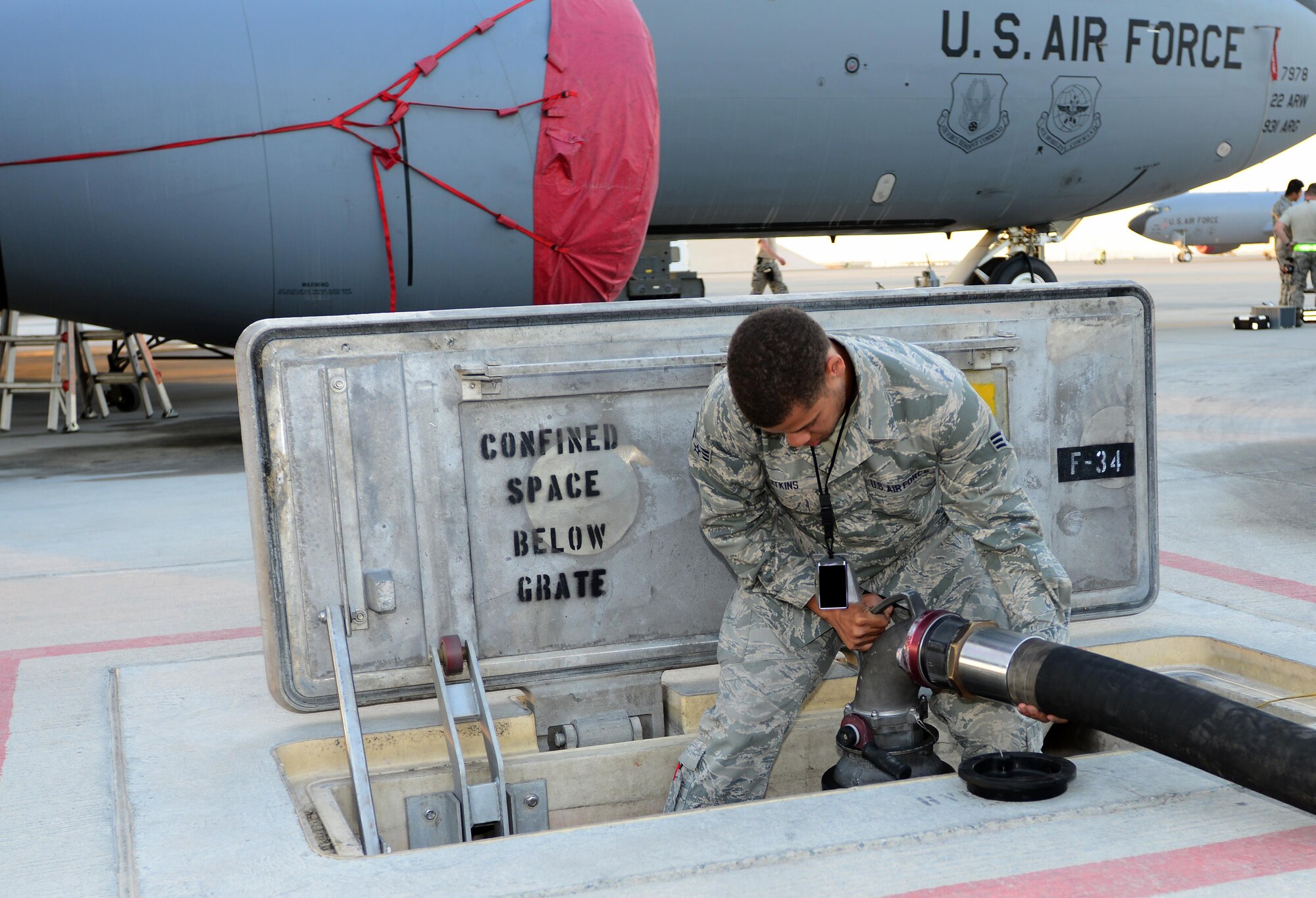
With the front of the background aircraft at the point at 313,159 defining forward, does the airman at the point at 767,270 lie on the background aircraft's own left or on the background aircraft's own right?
on the background aircraft's own left

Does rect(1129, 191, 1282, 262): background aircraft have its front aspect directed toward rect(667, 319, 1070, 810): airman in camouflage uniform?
no

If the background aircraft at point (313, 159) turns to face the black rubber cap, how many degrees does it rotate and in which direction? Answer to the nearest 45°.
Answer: approximately 45° to its right

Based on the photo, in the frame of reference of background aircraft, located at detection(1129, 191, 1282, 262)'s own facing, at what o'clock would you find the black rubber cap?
The black rubber cap is roughly at 9 o'clock from the background aircraft.

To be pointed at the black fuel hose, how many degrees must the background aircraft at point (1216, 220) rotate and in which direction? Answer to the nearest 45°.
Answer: approximately 90° to its left

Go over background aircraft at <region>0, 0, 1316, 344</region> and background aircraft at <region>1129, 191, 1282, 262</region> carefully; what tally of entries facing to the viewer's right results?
1

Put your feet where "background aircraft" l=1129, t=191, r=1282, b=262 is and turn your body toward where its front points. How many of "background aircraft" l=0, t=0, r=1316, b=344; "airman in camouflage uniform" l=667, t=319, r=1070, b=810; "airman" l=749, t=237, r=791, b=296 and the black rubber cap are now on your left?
4

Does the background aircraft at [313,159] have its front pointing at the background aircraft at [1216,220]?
no

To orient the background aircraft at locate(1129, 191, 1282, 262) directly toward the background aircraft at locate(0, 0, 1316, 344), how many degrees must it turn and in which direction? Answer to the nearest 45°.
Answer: approximately 90° to its left

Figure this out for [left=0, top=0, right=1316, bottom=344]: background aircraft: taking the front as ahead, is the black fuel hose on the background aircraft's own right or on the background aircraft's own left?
on the background aircraft's own right

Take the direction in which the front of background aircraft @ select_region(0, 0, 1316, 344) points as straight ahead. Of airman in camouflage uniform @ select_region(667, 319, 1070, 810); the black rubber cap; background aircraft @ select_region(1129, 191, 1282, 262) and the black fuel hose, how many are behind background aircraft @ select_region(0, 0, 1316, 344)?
0

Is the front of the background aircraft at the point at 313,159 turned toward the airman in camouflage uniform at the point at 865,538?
no

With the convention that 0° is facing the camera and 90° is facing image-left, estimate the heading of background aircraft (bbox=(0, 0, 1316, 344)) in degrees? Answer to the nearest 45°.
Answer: approximately 270°

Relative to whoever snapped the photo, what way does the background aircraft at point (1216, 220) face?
facing to the left of the viewer

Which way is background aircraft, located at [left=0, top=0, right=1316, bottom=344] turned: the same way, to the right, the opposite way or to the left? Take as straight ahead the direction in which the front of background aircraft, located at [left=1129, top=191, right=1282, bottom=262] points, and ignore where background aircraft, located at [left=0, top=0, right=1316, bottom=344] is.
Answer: the opposite way

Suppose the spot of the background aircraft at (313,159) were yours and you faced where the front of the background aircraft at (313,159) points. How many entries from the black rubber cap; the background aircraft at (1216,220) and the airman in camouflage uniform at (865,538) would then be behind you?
0

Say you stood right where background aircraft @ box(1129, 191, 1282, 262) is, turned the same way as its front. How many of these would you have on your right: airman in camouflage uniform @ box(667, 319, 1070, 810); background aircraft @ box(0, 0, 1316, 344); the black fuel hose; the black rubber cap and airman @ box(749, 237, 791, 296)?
0
